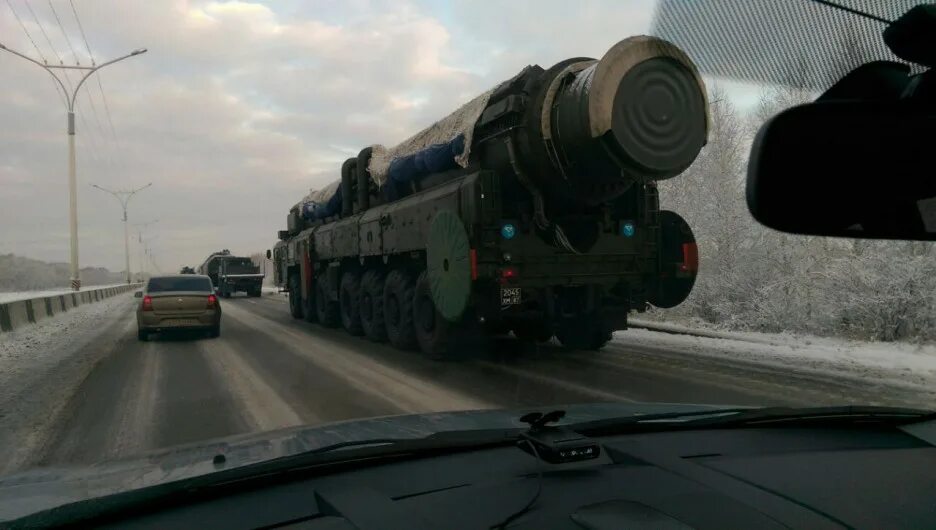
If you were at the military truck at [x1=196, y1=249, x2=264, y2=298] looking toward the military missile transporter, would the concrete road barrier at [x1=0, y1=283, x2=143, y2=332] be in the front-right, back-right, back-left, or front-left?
front-right

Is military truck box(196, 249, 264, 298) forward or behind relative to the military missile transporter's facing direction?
forward

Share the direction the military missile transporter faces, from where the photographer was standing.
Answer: facing away from the viewer and to the left of the viewer
